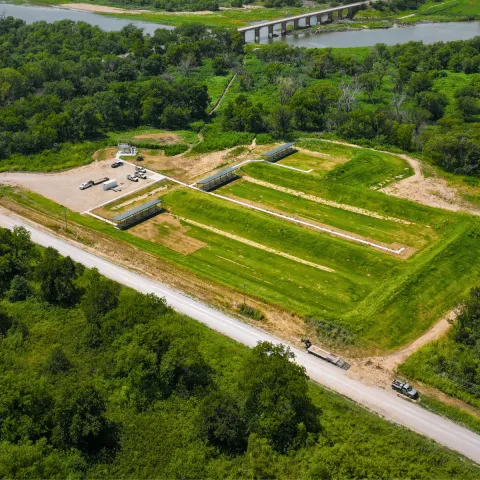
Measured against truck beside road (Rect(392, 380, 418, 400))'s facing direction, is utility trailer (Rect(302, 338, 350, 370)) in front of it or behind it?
behind

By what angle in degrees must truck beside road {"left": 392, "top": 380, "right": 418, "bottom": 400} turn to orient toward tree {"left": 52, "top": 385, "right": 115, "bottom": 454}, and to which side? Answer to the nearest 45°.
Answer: approximately 90° to its right

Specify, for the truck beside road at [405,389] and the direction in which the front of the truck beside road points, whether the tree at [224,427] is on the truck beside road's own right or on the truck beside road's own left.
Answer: on the truck beside road's own right

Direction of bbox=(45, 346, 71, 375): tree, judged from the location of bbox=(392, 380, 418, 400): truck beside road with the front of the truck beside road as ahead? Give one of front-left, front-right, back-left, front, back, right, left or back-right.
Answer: back-right

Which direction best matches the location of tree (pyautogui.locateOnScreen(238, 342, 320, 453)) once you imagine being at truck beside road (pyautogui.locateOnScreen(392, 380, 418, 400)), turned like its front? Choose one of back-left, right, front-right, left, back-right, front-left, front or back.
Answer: right

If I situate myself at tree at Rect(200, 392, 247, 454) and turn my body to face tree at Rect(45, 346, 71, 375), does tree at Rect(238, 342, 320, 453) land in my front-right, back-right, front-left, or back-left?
back-right

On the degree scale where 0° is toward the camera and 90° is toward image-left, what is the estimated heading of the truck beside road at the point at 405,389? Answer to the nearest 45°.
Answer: approximately 315°
